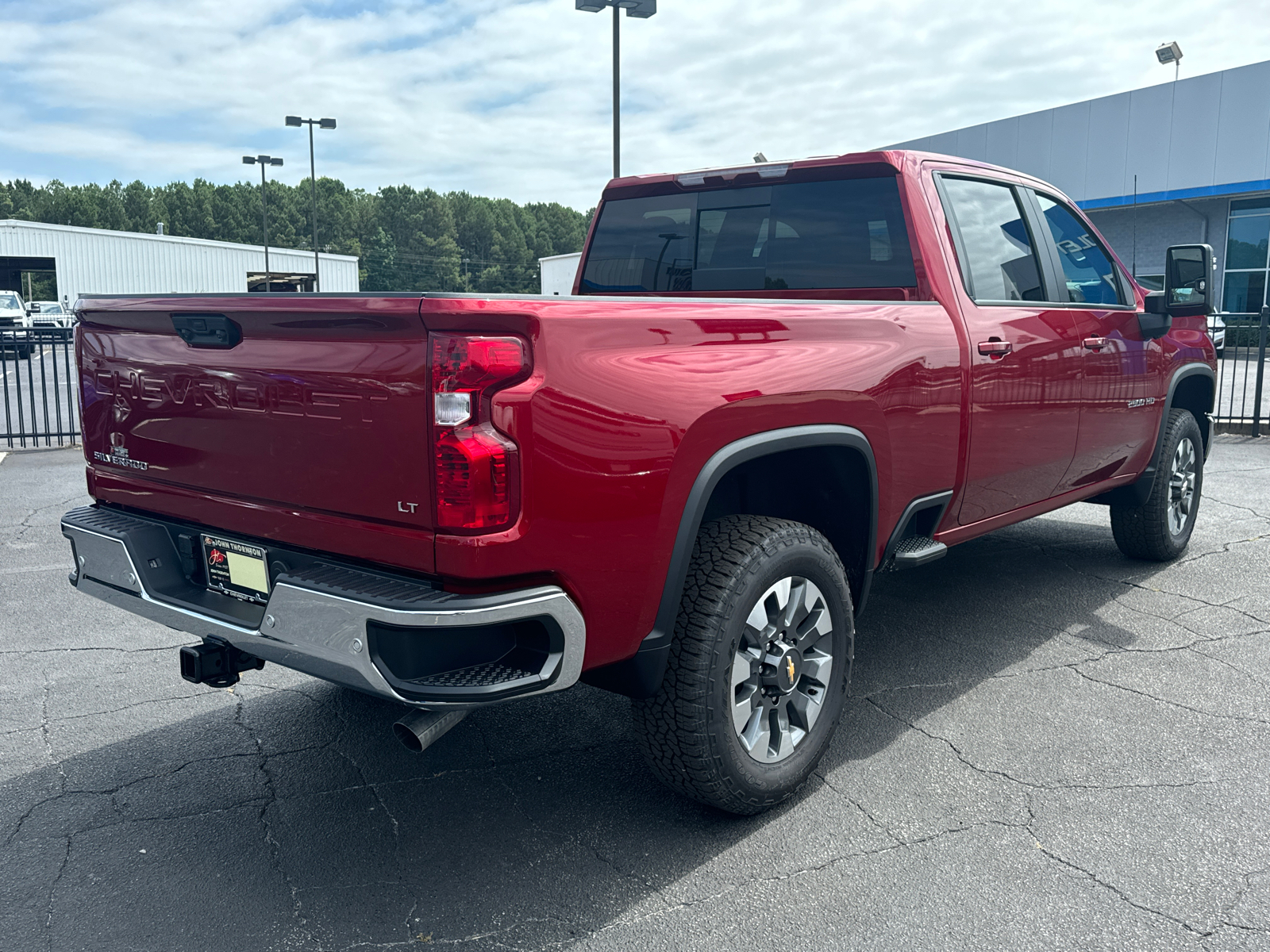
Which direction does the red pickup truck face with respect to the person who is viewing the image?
facing away from the viewer and to the right of the viewer

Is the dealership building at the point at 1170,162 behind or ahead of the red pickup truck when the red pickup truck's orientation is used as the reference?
ahead

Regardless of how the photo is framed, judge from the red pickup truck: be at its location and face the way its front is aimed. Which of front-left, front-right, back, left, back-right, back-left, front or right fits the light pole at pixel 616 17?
front-left
